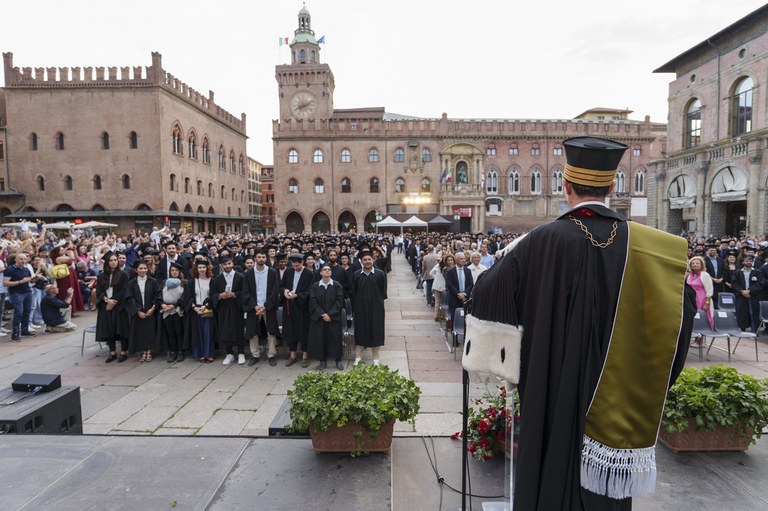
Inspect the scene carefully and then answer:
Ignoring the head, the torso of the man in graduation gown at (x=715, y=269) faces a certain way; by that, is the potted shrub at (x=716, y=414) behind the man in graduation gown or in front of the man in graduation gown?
in front

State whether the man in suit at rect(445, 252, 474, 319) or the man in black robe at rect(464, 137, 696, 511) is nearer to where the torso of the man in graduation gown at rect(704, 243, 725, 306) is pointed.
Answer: the man in black robe

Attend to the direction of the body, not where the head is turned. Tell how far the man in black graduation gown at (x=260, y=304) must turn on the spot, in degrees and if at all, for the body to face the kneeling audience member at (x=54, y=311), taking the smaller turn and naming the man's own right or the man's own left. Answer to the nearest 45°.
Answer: approximately 135° to the man's own right

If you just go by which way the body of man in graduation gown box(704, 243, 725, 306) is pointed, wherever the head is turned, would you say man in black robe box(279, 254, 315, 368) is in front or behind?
in front
